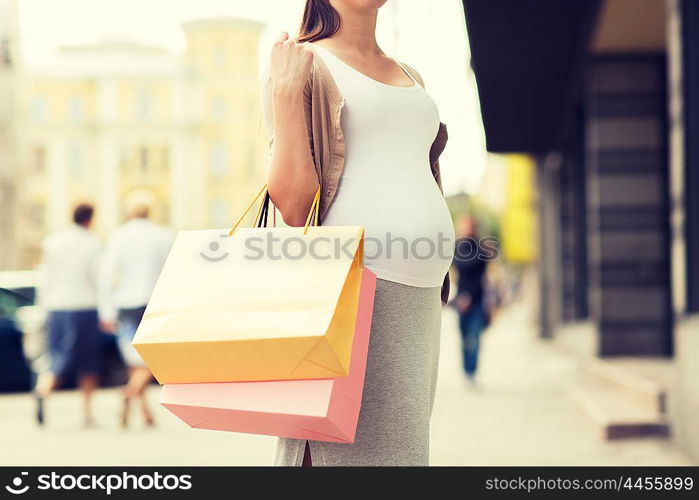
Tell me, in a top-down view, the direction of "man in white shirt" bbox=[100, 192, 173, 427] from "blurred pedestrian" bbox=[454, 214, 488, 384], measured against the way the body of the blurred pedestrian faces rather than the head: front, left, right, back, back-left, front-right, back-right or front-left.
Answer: front-right

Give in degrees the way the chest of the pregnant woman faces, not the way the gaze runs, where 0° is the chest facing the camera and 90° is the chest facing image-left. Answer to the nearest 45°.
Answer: approximately 315°

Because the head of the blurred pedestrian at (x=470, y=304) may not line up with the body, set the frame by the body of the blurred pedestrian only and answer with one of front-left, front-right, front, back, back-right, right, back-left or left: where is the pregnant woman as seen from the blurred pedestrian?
front

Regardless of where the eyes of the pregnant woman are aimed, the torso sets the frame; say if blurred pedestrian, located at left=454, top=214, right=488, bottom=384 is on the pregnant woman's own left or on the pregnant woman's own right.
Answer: on the pregnant woman's own left

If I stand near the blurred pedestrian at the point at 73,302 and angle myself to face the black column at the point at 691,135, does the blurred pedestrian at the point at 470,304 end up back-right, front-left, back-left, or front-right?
front-left

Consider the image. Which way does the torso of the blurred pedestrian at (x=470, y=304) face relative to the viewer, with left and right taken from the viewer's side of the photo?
facing the viewer

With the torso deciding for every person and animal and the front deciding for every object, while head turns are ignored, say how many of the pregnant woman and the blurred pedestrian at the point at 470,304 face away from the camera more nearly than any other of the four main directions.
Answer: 0
